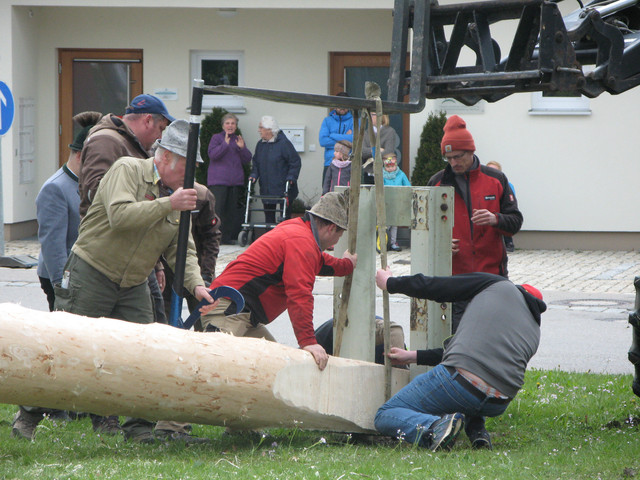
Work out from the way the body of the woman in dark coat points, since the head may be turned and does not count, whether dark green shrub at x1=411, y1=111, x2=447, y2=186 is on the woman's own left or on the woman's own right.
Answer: on the woman's own left

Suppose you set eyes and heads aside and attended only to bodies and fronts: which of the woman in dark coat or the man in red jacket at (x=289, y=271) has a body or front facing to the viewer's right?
the man in red jacket

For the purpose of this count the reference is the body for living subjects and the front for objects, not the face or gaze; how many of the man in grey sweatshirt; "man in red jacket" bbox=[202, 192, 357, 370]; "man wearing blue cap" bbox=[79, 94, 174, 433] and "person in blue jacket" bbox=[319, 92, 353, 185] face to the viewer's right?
2

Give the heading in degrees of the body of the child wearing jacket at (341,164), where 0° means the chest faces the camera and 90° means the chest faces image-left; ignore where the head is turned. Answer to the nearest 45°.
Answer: approximately 0°

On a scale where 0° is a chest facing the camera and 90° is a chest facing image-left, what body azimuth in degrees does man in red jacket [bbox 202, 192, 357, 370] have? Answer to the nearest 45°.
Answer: approximately 270°

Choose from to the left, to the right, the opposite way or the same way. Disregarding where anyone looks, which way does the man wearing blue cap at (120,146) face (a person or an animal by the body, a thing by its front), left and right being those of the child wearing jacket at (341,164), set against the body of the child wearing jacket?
to the left

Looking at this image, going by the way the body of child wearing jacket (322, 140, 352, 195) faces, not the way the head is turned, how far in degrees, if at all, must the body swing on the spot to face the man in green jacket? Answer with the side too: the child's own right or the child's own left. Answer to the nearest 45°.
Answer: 0° — they already face them

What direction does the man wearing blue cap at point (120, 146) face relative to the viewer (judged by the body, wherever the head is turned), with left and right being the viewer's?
facing to the right of the viewer

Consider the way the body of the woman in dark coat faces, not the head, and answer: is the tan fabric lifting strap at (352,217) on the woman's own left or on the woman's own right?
on the woman's own left

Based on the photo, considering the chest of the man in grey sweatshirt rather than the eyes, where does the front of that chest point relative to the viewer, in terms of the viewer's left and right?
facing away from the viewer and to the left of the viewer

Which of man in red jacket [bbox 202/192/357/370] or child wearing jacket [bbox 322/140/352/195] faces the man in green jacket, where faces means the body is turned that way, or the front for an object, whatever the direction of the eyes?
the child wearing jacket

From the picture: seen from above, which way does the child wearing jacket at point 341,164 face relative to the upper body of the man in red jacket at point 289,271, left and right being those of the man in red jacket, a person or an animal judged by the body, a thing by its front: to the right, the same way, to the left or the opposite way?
to the right

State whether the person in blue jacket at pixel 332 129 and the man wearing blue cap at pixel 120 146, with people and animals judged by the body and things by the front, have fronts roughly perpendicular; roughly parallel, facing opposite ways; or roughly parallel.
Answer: roughly perpendicular
